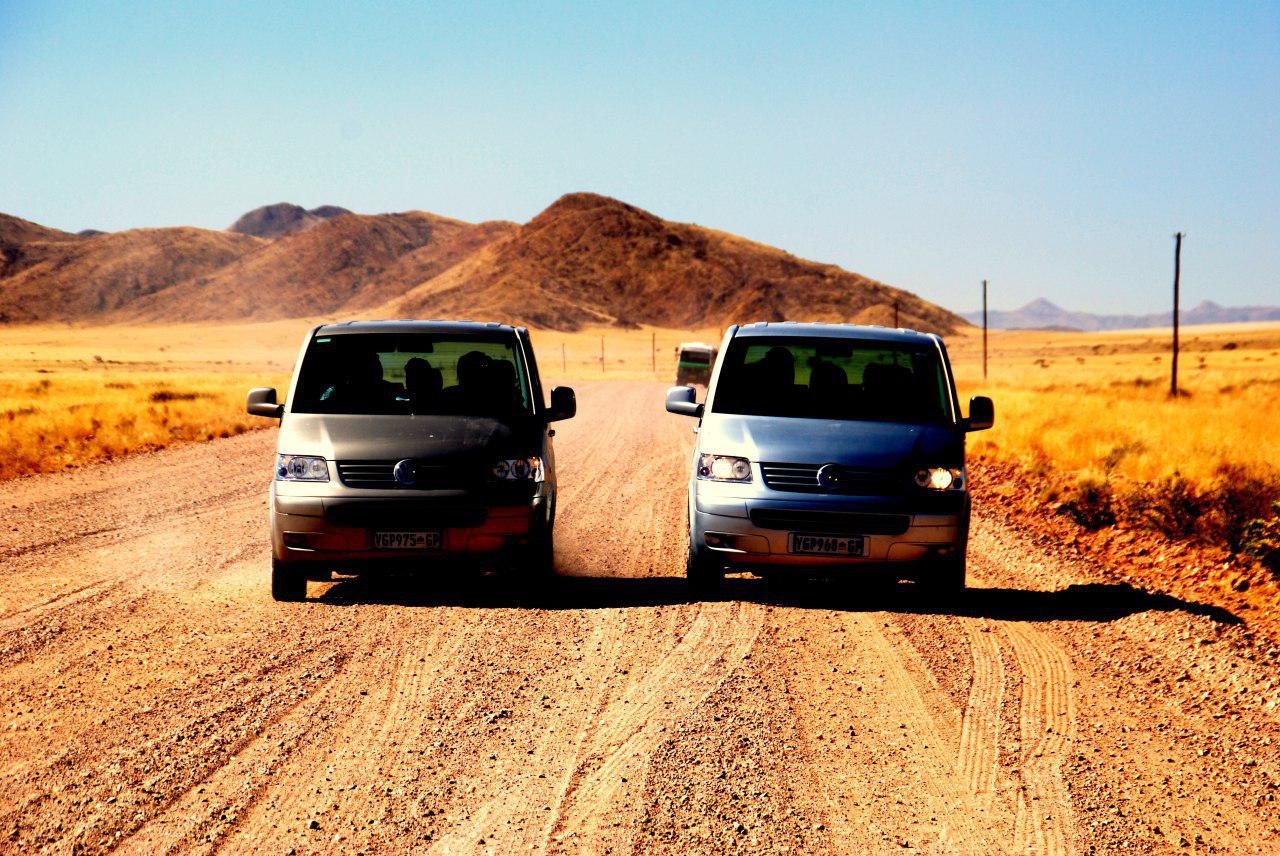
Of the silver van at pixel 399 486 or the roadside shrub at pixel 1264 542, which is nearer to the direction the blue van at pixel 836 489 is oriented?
the silver van

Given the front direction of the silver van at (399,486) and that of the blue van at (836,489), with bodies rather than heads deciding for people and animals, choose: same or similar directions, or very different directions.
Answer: same or similar directions

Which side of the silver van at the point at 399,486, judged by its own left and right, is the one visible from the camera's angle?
front

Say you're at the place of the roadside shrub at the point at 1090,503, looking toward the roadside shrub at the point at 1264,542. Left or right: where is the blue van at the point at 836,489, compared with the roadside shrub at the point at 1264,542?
right

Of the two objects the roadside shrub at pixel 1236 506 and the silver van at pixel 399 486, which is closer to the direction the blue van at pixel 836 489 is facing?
the silver van

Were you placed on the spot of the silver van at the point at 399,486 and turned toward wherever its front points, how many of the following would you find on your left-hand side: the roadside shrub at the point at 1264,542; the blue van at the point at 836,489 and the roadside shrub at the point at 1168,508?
3

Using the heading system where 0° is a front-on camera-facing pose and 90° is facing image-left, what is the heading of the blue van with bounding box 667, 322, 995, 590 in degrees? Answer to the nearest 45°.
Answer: approximately 0°

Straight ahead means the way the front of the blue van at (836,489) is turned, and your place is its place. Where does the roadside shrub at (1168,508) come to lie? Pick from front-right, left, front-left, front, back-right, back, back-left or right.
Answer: back-left

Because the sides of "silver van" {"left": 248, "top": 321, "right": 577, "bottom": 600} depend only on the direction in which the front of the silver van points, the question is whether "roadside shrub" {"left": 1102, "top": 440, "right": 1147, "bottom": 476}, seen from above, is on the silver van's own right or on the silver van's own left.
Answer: on the silver van's own left

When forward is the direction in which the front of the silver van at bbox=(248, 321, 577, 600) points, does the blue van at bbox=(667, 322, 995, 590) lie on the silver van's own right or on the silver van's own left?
on the silver van's own left

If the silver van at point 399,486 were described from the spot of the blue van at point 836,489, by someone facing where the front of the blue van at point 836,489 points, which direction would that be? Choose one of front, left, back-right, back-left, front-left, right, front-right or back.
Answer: right

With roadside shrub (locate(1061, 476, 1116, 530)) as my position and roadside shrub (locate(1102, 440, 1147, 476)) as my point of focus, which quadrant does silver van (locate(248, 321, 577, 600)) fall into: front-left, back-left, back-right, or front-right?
back-left

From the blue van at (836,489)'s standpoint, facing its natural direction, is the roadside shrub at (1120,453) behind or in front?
behind

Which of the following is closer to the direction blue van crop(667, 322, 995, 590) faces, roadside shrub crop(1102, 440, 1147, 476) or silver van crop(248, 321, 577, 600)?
the silver van

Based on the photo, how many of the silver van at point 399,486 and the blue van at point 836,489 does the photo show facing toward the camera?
2

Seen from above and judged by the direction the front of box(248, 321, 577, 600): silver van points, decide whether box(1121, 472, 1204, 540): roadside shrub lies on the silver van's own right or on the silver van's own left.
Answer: on the silver van's own left
